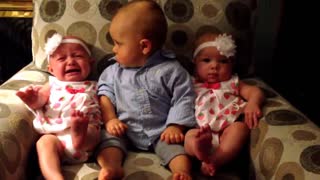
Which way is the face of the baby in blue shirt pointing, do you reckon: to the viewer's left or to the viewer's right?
to the viewer's left

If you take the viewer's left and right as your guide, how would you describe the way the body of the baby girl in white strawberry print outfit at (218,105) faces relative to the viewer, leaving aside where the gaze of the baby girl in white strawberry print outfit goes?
facing the viewer

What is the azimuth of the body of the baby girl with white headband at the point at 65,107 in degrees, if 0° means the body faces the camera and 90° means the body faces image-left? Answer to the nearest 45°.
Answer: approximately 0°

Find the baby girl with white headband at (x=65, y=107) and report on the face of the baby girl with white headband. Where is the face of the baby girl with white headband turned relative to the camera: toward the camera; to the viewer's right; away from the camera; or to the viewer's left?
toward the camera

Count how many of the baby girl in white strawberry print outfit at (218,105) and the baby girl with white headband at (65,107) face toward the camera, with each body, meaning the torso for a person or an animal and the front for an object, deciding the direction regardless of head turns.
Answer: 2

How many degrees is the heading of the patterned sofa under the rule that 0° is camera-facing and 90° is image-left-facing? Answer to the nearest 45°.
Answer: approximately 0°
